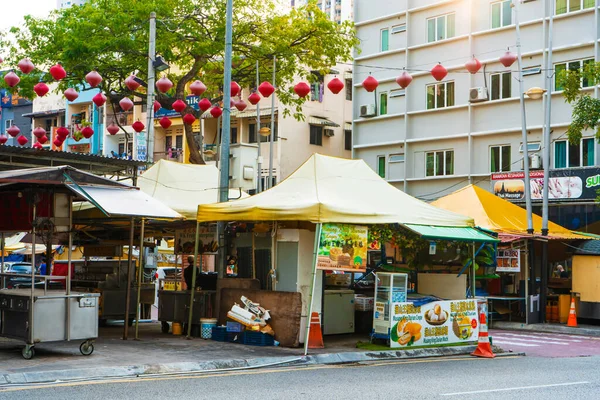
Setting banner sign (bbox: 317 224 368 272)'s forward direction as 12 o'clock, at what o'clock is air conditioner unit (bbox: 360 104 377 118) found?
The air conditioner unit is roughly at 6 o'clock from the banner sign.

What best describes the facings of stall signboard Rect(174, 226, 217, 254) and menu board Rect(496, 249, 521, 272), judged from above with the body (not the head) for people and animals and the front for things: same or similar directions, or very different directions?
same or similar directions

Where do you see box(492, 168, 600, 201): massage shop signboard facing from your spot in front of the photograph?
facing the viewer

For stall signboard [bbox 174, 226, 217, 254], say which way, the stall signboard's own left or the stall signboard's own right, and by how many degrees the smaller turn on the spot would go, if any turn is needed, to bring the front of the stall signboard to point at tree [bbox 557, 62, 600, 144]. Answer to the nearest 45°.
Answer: approximately 90° to the stall signboard's own left

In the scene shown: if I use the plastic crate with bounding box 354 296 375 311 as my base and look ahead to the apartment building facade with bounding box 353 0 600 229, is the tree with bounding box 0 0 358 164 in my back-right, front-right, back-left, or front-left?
front-left

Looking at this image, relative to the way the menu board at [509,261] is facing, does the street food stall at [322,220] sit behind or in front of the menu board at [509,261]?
in front

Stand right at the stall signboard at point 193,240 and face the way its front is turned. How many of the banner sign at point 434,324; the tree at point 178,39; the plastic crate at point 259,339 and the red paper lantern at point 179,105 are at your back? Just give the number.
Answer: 2

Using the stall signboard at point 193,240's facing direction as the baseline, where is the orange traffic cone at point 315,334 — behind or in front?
in front

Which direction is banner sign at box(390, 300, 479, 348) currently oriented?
toward the camera

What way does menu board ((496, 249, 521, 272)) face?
toward the camera

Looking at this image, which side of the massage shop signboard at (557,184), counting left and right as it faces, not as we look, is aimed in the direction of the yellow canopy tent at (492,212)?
front
